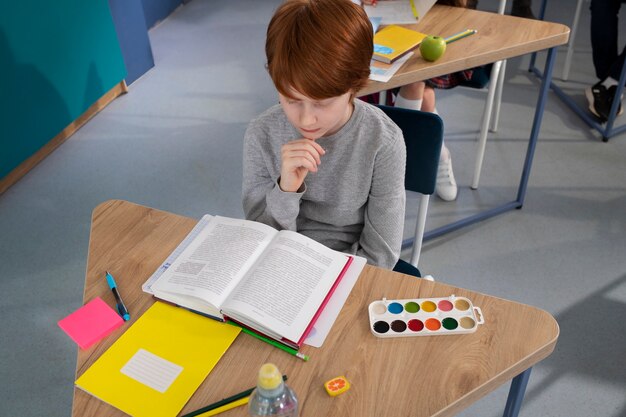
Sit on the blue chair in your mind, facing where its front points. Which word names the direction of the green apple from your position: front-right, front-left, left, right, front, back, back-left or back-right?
back-right

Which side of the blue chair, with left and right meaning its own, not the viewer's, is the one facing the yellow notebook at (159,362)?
front

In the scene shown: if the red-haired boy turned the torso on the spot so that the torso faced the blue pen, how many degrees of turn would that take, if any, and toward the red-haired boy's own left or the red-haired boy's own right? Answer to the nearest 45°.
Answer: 0° — they already face it

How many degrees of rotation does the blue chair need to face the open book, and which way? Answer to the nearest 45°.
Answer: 0° — it already faces it

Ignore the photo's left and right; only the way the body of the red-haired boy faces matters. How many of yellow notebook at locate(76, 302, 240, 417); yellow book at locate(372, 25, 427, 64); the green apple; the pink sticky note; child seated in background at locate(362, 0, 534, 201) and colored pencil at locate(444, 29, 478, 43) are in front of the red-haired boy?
2

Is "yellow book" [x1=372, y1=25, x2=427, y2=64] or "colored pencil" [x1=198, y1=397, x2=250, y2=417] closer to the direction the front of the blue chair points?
the colored pencil

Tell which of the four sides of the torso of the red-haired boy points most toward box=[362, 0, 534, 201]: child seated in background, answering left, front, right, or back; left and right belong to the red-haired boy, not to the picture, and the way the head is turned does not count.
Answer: back

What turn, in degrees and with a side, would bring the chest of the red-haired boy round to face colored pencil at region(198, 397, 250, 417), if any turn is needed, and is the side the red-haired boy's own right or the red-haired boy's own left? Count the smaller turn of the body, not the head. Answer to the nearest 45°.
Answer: approximately 45° to the red-haired boy's own left

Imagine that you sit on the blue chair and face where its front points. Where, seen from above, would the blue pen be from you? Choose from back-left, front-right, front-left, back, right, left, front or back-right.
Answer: front

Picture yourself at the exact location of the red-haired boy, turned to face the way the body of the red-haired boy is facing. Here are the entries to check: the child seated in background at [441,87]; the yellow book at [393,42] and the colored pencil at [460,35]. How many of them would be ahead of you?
0

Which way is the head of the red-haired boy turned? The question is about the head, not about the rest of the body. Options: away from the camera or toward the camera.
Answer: toward the camera

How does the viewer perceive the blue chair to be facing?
facing the viewer and to the left of the viewer

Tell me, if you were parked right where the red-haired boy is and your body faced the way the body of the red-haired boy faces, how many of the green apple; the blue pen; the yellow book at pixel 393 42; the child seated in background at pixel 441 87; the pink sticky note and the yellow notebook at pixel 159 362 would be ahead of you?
3

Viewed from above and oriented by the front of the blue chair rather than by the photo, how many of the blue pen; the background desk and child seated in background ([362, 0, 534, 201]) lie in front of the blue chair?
1

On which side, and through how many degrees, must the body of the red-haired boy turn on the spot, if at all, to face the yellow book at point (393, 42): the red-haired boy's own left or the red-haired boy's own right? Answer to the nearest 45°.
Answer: approximately 135° to the red-haired boy's own right

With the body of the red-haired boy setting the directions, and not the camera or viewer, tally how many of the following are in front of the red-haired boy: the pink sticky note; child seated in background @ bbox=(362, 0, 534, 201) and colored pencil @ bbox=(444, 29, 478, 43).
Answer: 1

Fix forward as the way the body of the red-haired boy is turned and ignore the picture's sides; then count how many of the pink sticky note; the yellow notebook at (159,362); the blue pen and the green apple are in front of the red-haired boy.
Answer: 3

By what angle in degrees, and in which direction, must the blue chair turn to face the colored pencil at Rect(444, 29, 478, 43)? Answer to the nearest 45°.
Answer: approximately 135° to its right
